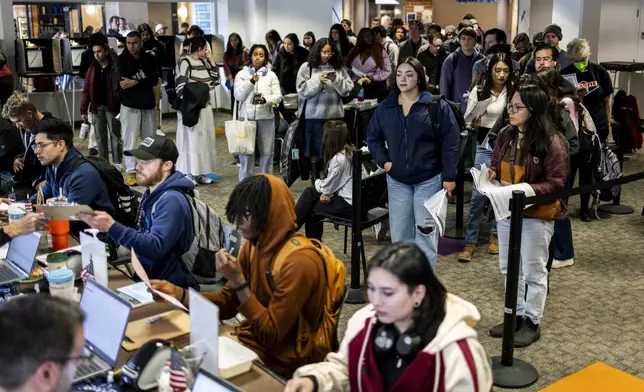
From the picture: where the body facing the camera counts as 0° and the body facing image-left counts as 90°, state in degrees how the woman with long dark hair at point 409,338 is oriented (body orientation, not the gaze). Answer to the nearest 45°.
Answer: approximately 45°

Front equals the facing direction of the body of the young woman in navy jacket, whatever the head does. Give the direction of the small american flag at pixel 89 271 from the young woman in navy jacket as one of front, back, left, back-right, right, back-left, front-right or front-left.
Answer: front-right

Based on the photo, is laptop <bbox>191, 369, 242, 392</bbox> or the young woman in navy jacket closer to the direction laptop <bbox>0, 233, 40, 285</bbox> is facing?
the laptop

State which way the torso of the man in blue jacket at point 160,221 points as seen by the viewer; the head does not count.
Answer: to the viewer's left

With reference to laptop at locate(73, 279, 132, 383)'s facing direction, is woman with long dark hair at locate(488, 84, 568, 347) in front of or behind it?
behind

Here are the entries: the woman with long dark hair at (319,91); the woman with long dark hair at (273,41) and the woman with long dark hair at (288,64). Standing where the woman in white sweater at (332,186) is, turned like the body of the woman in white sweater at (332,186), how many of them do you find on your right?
3

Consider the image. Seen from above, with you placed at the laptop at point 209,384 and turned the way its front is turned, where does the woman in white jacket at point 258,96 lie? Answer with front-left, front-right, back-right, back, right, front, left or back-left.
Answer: back-right

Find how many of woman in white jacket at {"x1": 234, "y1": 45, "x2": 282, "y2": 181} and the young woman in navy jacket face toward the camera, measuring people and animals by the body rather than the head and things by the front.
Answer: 2

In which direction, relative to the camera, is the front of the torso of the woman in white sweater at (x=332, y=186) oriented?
to the viewer's left

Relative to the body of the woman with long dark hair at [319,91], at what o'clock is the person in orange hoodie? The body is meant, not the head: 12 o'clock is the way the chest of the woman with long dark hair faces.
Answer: The person in orange hoodie is roughly at 12 o'clock from the woman with long dark hair.

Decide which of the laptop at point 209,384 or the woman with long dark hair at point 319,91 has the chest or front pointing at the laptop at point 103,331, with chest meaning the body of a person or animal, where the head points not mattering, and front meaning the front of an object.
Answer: the woman with long dark hair

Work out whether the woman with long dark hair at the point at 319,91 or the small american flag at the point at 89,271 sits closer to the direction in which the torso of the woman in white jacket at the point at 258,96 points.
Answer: the small american flag
